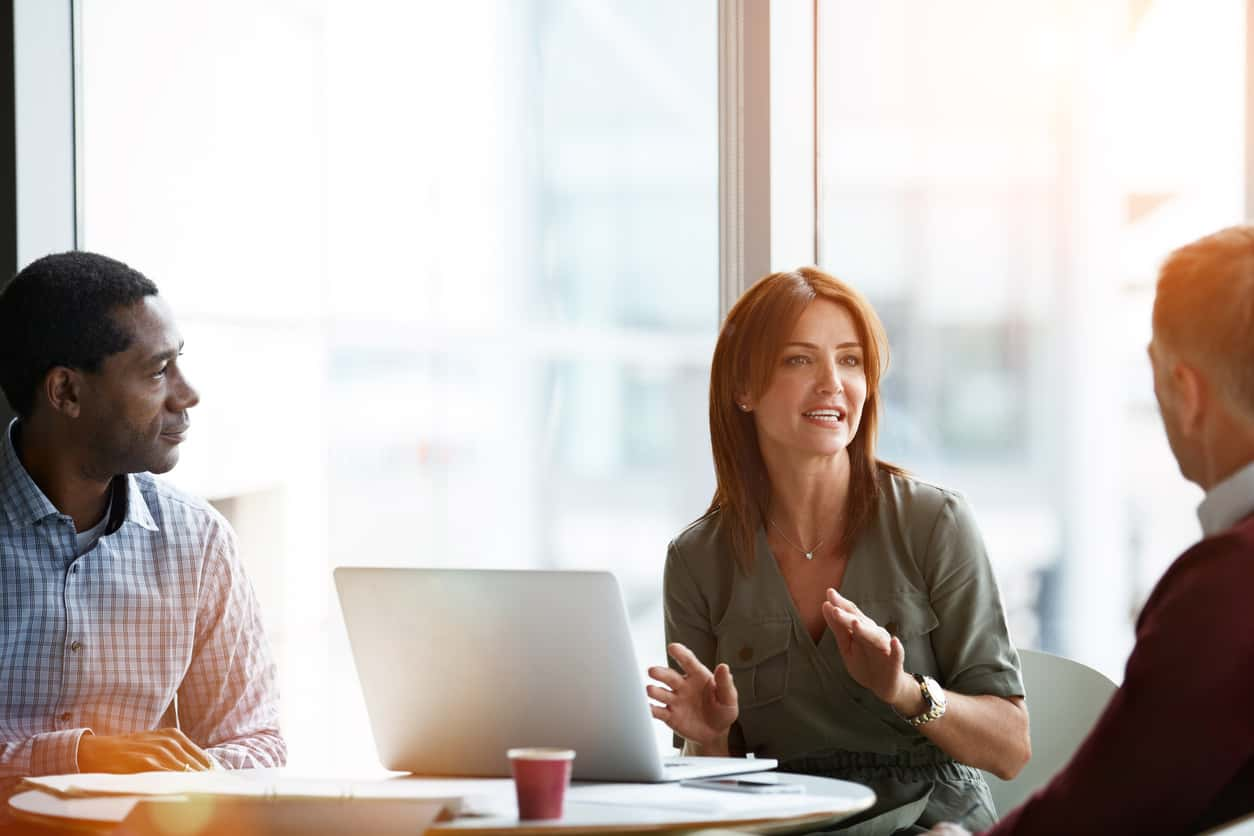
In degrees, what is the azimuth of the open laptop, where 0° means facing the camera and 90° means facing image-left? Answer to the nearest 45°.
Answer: approximately 225°

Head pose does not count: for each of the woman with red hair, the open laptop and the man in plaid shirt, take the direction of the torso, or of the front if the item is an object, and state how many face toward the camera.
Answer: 2

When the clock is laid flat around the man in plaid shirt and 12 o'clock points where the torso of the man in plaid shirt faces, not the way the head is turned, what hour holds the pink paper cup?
The pink paper cup is roughly at 11 o'clock from the man in plaid shirt.

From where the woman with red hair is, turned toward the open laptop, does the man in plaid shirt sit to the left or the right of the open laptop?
right

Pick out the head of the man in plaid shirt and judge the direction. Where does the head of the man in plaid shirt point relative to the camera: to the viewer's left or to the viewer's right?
to the viewer's right

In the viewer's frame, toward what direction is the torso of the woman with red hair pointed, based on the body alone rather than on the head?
toward the camera

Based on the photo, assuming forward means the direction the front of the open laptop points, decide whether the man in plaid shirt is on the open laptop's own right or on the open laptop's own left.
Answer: on the open laptop's own left

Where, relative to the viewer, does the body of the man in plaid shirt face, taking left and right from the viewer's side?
facing the viewer

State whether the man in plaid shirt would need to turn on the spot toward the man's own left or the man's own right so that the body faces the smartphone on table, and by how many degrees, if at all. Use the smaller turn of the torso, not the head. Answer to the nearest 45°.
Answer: approximately 45° to the man's own left

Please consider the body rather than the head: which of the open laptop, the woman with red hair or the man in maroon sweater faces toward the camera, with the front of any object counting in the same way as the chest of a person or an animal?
the woman with red hair

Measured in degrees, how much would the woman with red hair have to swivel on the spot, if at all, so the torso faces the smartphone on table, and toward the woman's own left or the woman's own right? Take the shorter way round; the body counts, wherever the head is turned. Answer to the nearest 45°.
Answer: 0° — they already face it

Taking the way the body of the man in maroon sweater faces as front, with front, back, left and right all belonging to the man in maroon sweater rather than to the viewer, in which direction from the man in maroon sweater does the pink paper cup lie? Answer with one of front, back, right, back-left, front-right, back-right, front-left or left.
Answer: front-left

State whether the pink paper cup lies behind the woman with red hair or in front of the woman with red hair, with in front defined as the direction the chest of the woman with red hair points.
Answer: in front

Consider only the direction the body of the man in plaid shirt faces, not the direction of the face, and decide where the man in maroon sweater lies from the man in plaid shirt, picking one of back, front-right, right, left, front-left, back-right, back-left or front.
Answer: front-left

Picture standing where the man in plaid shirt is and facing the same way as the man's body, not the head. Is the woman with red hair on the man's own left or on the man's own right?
on the man's own left

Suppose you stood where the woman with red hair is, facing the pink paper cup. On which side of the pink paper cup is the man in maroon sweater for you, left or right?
left

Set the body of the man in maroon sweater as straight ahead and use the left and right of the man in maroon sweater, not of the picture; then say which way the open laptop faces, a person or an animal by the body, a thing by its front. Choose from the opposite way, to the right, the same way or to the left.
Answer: to the right

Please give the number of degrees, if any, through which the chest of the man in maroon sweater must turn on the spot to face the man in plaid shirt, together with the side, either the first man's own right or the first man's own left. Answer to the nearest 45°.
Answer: approximately 45° to the first man's own left
